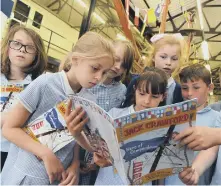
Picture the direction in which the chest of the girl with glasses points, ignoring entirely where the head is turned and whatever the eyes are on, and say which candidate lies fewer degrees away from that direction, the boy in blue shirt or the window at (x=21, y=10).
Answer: the boy in blue shirt

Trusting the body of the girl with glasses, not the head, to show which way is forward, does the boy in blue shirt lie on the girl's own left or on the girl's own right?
on the girl's own left

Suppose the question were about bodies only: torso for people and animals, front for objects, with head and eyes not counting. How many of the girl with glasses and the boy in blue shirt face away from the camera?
0

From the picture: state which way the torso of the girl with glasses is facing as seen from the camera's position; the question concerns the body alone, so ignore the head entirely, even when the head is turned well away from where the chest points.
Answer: toward the camera

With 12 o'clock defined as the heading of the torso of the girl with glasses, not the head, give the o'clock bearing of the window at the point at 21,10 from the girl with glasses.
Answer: The window is roughly at 6 o'clock from the girl with glasses.

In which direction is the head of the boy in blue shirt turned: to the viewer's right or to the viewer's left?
to the viewer's left

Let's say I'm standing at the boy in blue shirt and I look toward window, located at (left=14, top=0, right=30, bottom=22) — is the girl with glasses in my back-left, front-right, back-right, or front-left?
front-left

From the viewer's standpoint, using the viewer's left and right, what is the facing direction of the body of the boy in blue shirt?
facing the viewer and to the left of the viewer

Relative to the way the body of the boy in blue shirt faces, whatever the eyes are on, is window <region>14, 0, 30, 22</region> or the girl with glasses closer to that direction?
the girl with glasses

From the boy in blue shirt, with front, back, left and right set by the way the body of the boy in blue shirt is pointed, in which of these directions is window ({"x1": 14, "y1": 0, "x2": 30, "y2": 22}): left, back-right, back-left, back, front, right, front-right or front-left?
right
